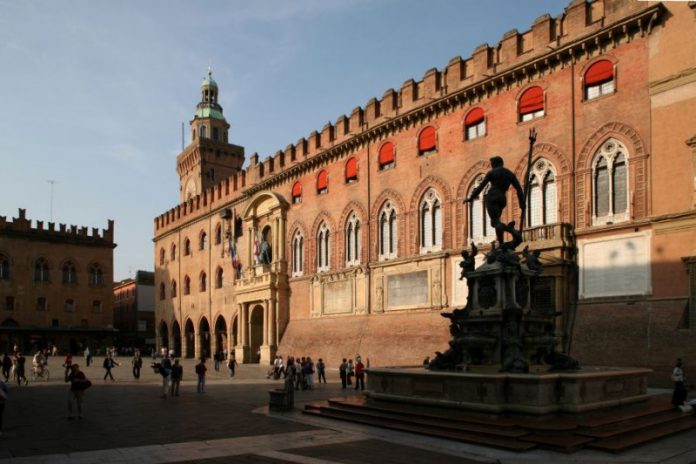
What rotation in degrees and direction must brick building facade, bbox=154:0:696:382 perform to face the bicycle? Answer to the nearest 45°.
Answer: approximately 45° to its right

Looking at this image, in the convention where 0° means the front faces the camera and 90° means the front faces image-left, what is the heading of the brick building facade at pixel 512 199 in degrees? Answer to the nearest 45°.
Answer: approximately 45°

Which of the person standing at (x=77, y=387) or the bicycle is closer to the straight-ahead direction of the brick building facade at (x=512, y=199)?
the person standing
